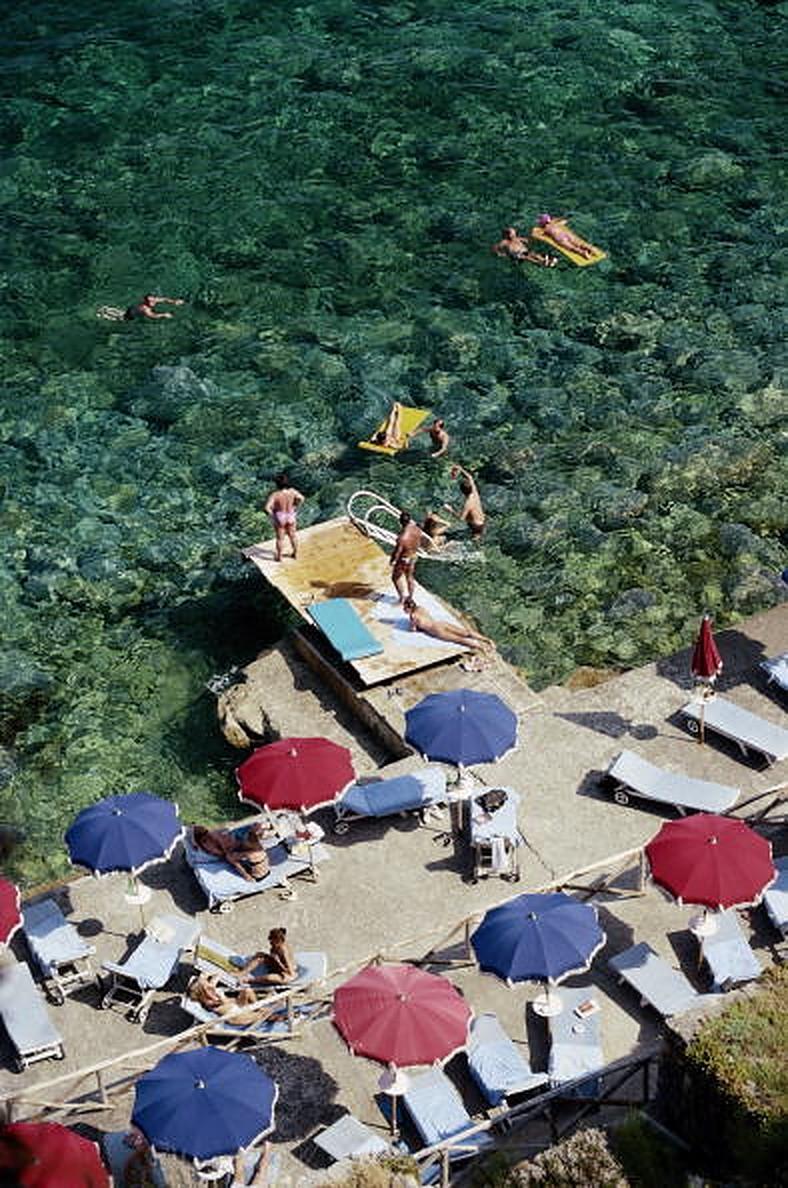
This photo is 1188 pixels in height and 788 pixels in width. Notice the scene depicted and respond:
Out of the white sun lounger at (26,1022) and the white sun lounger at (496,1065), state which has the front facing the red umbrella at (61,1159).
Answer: the white sun lounger at (26,1022)

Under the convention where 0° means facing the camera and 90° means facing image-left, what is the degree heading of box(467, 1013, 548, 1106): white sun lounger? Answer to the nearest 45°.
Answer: approximately 315°

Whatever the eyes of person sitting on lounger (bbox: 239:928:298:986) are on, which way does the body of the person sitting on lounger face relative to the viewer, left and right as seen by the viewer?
facing to the left of the viewer

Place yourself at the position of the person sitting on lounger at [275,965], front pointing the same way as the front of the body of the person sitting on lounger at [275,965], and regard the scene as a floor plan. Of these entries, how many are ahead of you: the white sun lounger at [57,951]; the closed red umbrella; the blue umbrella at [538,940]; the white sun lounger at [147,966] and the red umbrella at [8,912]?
3

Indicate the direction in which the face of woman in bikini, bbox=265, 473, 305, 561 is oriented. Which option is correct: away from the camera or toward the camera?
away from the camera

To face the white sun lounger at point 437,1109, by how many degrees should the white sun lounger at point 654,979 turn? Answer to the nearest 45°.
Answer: approximately 90° to its right

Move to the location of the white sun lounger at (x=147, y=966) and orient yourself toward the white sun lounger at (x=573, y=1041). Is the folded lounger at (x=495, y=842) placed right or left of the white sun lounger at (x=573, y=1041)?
left

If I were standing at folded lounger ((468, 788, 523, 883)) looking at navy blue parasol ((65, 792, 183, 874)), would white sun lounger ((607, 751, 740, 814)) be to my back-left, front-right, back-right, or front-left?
back-right
